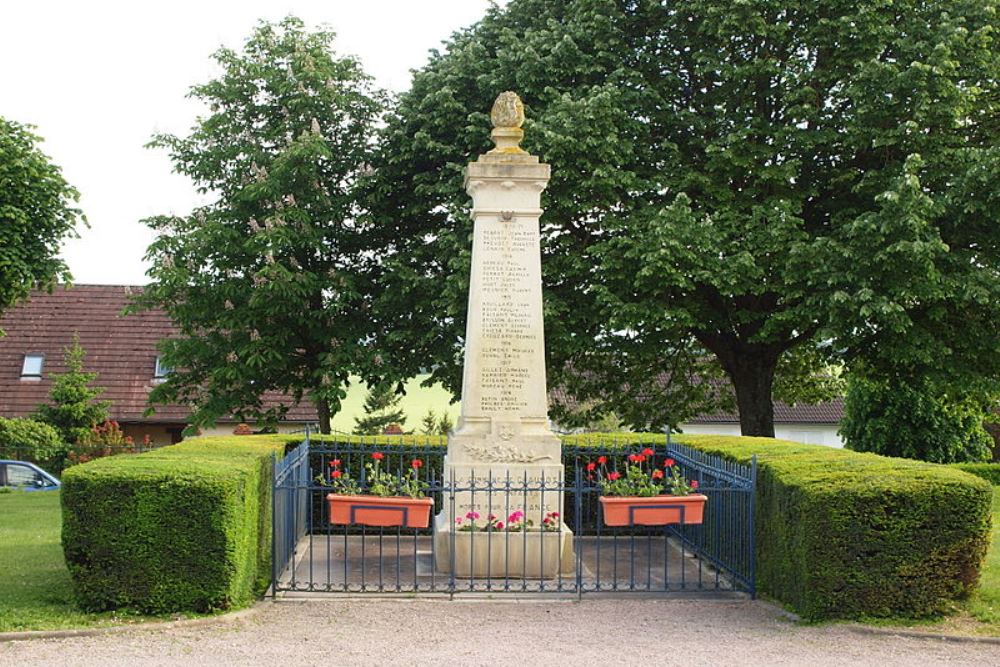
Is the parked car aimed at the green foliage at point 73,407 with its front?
no

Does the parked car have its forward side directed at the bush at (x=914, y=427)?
yes

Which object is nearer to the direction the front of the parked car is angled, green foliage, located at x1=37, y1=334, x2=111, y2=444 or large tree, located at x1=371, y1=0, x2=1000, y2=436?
the large tree

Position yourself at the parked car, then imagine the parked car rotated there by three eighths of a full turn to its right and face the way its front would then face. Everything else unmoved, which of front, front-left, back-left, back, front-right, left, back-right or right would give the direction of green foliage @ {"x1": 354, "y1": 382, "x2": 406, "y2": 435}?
back

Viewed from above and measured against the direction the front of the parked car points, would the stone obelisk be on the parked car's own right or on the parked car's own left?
on the parked car's own right

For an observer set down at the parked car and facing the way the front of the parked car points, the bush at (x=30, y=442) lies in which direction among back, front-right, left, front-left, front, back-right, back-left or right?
left

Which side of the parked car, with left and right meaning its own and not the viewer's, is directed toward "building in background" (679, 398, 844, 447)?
front

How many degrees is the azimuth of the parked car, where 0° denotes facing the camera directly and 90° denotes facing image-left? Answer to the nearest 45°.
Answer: approximately 270°

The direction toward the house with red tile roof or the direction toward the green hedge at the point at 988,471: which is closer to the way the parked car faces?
the green hedge

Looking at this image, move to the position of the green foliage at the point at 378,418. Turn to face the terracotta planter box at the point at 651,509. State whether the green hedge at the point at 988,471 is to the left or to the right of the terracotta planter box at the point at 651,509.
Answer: left
